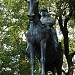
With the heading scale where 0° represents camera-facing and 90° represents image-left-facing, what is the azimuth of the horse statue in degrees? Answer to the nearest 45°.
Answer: approximately 45°
